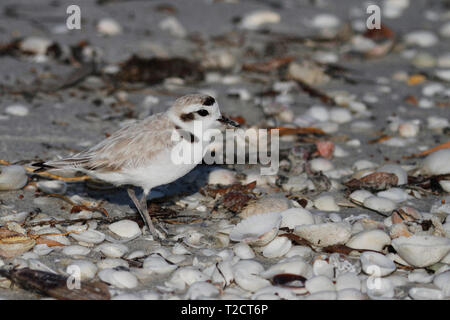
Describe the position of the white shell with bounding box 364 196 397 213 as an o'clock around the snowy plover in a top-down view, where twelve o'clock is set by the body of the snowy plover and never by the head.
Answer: The white shell is roughly at 12 o'clock from the snowy plover.

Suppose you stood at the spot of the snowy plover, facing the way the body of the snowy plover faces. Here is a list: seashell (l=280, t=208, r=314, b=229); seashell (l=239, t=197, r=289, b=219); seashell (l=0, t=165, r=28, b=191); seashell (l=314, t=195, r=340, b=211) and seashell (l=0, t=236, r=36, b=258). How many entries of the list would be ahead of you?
3

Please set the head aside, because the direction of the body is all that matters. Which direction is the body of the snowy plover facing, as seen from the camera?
to the viewer's right

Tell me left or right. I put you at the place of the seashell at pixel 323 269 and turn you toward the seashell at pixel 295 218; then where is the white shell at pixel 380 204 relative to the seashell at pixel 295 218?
right

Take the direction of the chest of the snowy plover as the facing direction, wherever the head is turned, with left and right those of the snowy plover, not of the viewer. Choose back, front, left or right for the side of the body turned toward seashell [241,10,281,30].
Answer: left

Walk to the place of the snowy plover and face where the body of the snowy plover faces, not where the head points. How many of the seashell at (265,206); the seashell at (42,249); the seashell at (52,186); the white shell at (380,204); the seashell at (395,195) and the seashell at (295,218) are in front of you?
4

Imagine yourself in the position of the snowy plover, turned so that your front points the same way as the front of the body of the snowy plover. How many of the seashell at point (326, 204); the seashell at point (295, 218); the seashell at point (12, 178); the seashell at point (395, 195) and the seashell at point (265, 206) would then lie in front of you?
4

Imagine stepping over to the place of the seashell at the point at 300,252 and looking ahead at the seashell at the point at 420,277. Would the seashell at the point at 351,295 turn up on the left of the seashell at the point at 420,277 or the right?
right

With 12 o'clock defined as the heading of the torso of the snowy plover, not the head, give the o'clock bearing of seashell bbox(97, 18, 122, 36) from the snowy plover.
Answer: The seashell is roughly at 9 o'clock from the snowy plover.

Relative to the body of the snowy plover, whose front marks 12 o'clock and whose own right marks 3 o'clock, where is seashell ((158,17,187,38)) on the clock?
The seashell is roughly at 9 o'clock from the snowy plover.

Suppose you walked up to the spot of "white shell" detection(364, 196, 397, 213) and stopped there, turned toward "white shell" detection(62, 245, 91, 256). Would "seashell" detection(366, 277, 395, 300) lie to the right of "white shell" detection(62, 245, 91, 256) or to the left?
left

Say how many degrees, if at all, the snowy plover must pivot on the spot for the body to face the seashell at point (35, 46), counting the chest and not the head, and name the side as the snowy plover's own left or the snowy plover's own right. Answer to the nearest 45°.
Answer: approximately 90° to the snowy plover's own left
